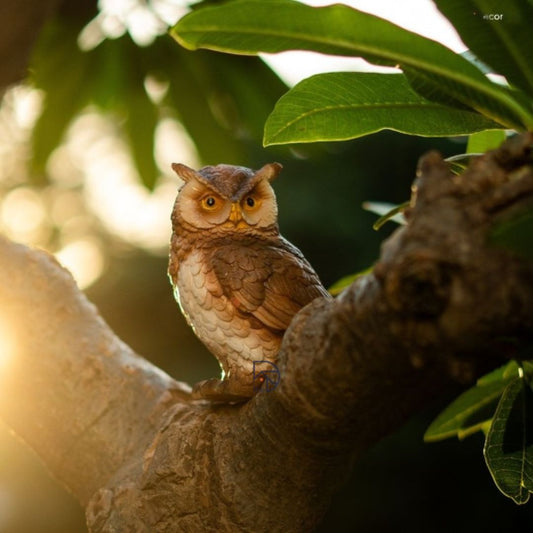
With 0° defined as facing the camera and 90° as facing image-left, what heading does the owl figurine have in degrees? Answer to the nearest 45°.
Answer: approximately 45°

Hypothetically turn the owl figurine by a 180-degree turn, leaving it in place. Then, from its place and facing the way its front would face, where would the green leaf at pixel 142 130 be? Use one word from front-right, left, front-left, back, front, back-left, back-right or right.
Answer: front-left

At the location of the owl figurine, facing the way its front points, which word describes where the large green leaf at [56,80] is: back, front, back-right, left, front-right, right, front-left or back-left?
back-right

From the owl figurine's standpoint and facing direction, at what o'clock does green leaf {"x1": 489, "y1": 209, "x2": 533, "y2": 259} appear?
The green leaf is roughly at 7 o'clock from the owl figurine.
